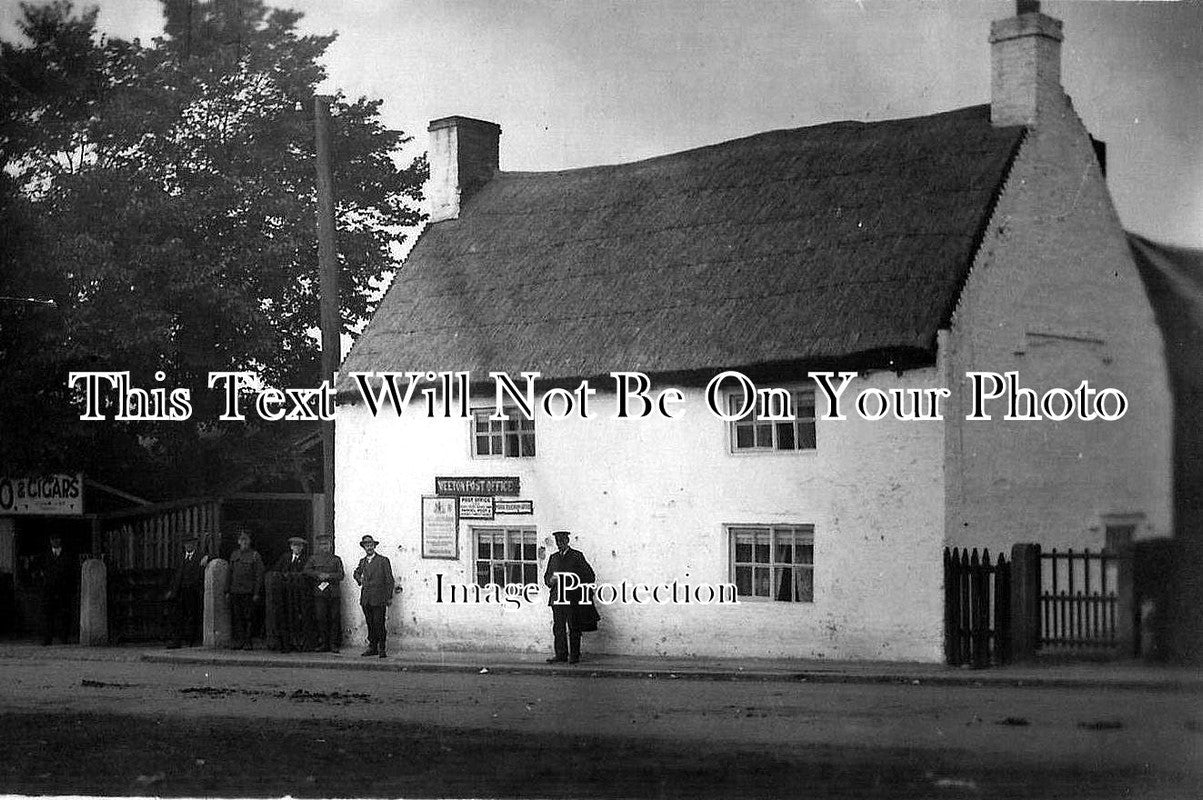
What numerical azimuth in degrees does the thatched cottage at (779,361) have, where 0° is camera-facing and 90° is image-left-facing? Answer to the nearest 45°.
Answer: approximately 45°

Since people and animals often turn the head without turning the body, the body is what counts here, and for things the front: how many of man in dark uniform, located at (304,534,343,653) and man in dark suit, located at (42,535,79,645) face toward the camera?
2

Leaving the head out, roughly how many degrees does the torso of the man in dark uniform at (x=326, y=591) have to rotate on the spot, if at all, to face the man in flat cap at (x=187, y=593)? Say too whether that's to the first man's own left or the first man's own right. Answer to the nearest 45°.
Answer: approximately 135° to the first man's own right

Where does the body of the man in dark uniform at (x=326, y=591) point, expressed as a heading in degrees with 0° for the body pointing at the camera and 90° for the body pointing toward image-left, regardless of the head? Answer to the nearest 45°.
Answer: approximately 0°

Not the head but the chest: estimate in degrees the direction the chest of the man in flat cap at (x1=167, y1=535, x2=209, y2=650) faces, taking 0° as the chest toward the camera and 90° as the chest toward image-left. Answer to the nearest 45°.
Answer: approximately 0°
